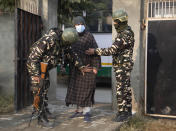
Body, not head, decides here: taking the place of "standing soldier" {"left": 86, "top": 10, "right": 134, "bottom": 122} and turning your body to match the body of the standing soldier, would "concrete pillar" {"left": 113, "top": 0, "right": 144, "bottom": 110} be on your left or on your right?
on your right

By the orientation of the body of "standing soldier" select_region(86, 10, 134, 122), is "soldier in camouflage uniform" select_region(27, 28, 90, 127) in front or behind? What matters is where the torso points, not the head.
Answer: in front

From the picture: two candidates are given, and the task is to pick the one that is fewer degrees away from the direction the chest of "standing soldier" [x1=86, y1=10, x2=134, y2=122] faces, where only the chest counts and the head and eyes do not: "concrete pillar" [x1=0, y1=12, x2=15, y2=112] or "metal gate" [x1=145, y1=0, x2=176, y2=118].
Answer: the concrete pillar

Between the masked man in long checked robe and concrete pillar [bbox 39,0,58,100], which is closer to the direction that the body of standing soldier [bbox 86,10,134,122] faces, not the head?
the masked man in long checked robe

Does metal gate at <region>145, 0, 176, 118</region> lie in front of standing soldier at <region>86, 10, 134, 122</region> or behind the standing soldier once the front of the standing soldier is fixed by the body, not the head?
behind

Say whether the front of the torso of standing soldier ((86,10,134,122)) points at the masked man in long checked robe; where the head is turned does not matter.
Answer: yes

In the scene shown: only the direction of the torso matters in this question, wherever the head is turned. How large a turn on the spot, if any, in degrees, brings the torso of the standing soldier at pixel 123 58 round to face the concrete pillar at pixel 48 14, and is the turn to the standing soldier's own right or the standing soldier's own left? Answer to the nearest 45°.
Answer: approximately 45° to the standing soldier's own right

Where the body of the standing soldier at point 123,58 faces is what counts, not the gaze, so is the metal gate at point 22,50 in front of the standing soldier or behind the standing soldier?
in front

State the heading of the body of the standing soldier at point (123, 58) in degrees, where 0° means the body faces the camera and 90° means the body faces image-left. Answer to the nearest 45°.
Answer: approximately 90°
